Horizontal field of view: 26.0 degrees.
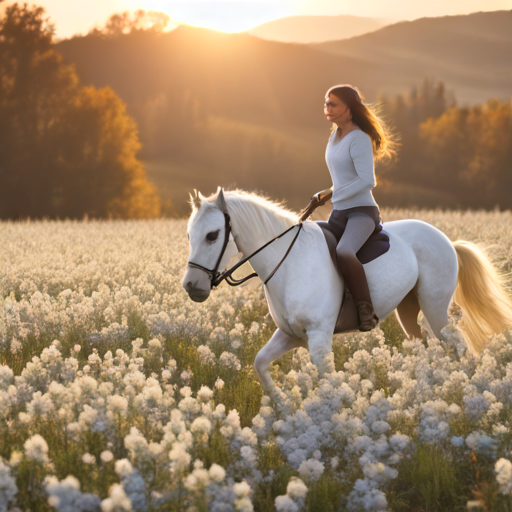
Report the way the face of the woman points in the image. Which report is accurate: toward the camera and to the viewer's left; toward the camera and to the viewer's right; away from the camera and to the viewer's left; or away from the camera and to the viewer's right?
toward the camera and to the viewer's left

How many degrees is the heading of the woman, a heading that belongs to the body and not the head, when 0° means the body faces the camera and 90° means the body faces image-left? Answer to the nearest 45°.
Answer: approximately 45°

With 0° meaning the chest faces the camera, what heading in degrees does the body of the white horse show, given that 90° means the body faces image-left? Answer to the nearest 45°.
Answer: approximately 45°
